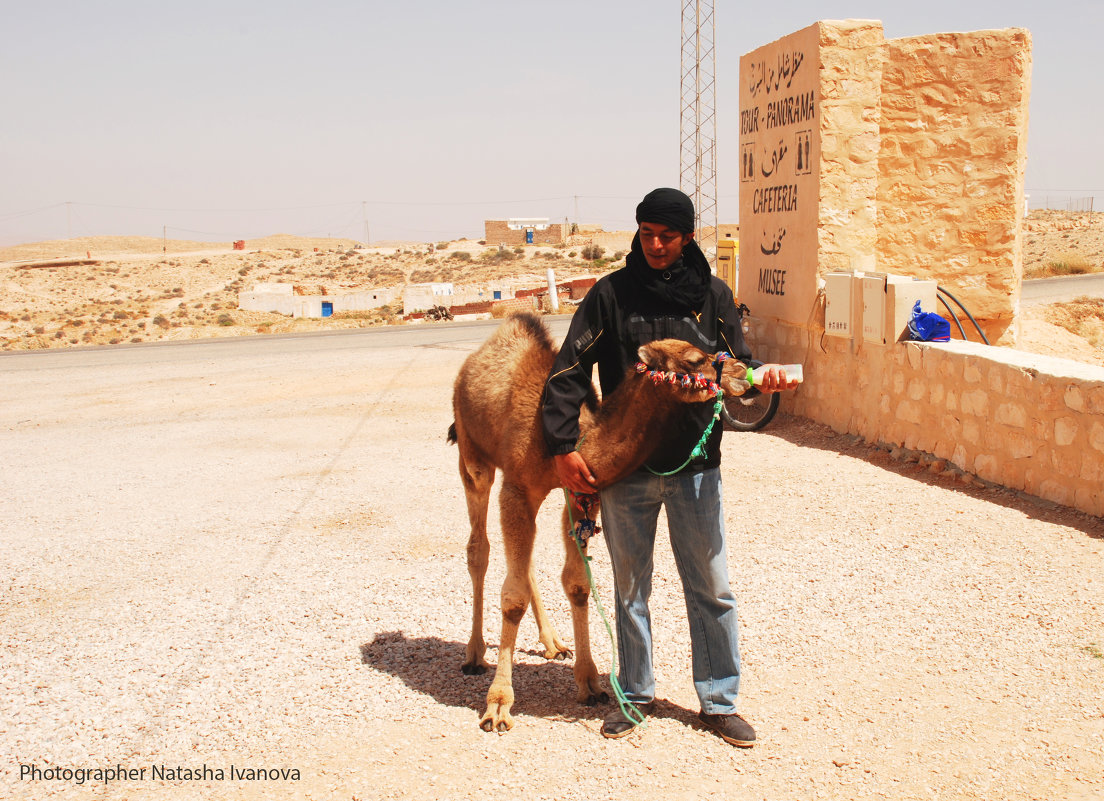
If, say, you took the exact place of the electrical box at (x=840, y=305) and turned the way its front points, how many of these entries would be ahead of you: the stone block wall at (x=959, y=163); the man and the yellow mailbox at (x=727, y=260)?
1

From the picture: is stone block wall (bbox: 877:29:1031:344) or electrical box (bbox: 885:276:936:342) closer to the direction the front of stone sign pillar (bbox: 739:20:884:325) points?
the electrical box

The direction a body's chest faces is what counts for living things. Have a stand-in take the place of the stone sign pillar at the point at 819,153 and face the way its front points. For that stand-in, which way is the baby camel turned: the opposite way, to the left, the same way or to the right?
to the left

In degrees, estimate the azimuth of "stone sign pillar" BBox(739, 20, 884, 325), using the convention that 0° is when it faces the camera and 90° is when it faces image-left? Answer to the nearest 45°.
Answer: approximately 45°

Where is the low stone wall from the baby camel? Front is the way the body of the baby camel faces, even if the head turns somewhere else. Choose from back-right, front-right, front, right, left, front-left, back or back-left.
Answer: left

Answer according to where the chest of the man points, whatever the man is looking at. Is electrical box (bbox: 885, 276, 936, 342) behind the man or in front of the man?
behind

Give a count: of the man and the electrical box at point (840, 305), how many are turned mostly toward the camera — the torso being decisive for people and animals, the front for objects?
2
